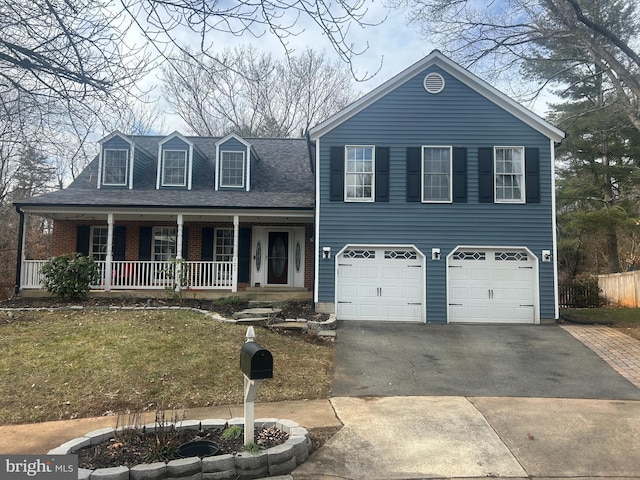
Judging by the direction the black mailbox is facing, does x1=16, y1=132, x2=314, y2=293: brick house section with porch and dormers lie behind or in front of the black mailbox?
behind

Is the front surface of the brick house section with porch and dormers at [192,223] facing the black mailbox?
yes

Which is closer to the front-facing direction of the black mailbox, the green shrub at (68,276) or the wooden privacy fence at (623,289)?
the wooden privacy fence

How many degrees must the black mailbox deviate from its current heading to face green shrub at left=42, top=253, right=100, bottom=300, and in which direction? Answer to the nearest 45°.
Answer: approximately 180°

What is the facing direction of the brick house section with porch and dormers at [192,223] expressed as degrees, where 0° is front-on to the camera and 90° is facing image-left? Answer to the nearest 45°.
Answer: approximately 0°

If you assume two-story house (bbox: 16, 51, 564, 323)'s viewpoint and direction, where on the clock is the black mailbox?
The black mailbox is roughly at 1 o'clock from the two-story house.

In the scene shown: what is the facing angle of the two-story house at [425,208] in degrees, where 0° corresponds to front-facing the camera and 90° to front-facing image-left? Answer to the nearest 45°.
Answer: approximately 0°

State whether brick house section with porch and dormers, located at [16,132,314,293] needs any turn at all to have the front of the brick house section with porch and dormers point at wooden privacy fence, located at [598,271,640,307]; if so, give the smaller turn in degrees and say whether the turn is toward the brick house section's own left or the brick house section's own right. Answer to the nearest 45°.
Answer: approximately 90° to the brick house section's own left

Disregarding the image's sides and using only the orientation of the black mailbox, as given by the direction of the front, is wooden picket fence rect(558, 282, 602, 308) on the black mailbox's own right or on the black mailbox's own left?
on the black mailbox's own left

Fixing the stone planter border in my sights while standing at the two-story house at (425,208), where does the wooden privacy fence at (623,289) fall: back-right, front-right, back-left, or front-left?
back-left
